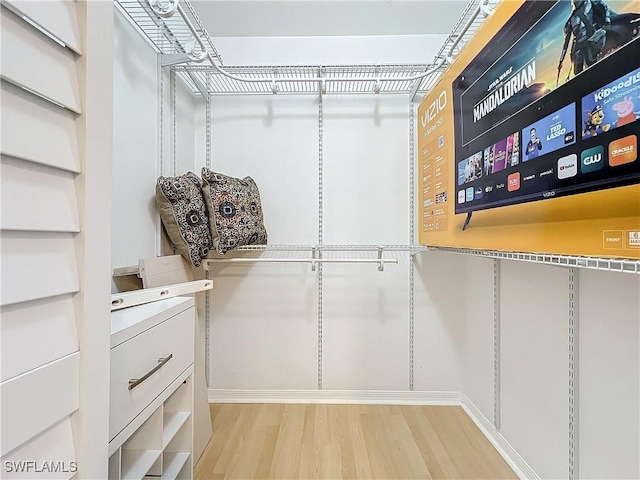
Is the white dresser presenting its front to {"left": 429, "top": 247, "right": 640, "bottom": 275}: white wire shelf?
yes

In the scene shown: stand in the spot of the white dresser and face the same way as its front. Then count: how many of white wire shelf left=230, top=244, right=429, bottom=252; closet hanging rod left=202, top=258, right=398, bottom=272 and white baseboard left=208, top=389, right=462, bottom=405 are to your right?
0

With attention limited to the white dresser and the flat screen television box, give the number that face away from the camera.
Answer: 0

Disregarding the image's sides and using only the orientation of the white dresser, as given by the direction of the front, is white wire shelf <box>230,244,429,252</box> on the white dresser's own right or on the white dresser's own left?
on the white dresser's own left

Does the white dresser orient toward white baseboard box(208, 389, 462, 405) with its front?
no

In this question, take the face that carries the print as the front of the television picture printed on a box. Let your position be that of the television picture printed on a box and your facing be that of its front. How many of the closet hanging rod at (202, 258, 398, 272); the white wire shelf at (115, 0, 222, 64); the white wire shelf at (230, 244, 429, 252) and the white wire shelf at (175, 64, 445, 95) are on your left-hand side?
0

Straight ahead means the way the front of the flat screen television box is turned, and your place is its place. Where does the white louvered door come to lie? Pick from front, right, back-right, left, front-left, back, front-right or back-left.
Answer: front

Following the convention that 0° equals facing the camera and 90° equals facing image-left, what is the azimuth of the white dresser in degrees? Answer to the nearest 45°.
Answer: approximately 315°

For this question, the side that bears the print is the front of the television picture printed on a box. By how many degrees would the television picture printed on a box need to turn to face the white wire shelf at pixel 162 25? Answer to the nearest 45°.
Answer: approximately 45° to its right

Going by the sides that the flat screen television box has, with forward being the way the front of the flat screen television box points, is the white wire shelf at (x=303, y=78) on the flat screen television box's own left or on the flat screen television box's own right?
on the flat screen television box's own right

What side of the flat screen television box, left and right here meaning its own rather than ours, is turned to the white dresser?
front
